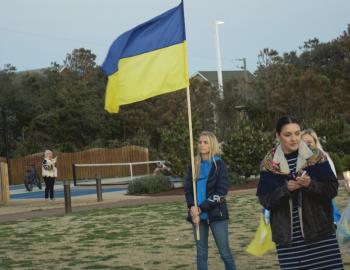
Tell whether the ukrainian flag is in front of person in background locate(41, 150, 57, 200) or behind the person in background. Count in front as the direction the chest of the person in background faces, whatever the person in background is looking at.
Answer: in front

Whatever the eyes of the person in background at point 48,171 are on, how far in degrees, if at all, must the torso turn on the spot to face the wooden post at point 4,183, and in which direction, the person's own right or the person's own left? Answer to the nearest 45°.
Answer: approximately 135° to the person's own right

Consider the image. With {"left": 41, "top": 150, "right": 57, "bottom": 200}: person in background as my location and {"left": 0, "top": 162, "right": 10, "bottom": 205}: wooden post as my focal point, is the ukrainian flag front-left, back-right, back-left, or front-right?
back-left

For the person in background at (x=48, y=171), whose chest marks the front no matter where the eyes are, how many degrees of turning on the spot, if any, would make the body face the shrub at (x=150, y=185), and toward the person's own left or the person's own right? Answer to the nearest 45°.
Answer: approximately 90° to the person's own left

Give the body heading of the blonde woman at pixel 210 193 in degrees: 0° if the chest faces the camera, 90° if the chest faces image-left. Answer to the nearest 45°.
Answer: approximately 45°

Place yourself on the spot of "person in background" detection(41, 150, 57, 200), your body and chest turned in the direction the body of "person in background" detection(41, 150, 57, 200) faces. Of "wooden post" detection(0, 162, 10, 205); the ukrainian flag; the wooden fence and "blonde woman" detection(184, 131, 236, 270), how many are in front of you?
2

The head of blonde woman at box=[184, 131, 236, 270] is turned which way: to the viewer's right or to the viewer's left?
to the viewer's left

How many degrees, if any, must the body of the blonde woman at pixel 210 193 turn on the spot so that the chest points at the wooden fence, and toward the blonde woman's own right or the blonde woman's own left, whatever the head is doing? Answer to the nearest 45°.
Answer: approximately 135° to the blonde woman's own right

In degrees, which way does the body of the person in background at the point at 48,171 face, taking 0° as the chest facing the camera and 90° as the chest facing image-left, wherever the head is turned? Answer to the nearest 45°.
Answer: approximately 0°

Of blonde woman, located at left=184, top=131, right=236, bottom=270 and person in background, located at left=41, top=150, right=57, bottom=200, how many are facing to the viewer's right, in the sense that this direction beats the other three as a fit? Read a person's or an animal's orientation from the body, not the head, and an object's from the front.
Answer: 0

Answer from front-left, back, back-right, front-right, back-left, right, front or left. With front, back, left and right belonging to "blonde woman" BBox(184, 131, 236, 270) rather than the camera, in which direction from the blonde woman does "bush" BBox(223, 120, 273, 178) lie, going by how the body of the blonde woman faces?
back-right

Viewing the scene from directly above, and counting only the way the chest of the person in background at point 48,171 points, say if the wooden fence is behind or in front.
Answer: behind

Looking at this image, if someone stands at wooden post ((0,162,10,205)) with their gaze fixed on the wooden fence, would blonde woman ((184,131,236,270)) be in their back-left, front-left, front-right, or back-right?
back-right
